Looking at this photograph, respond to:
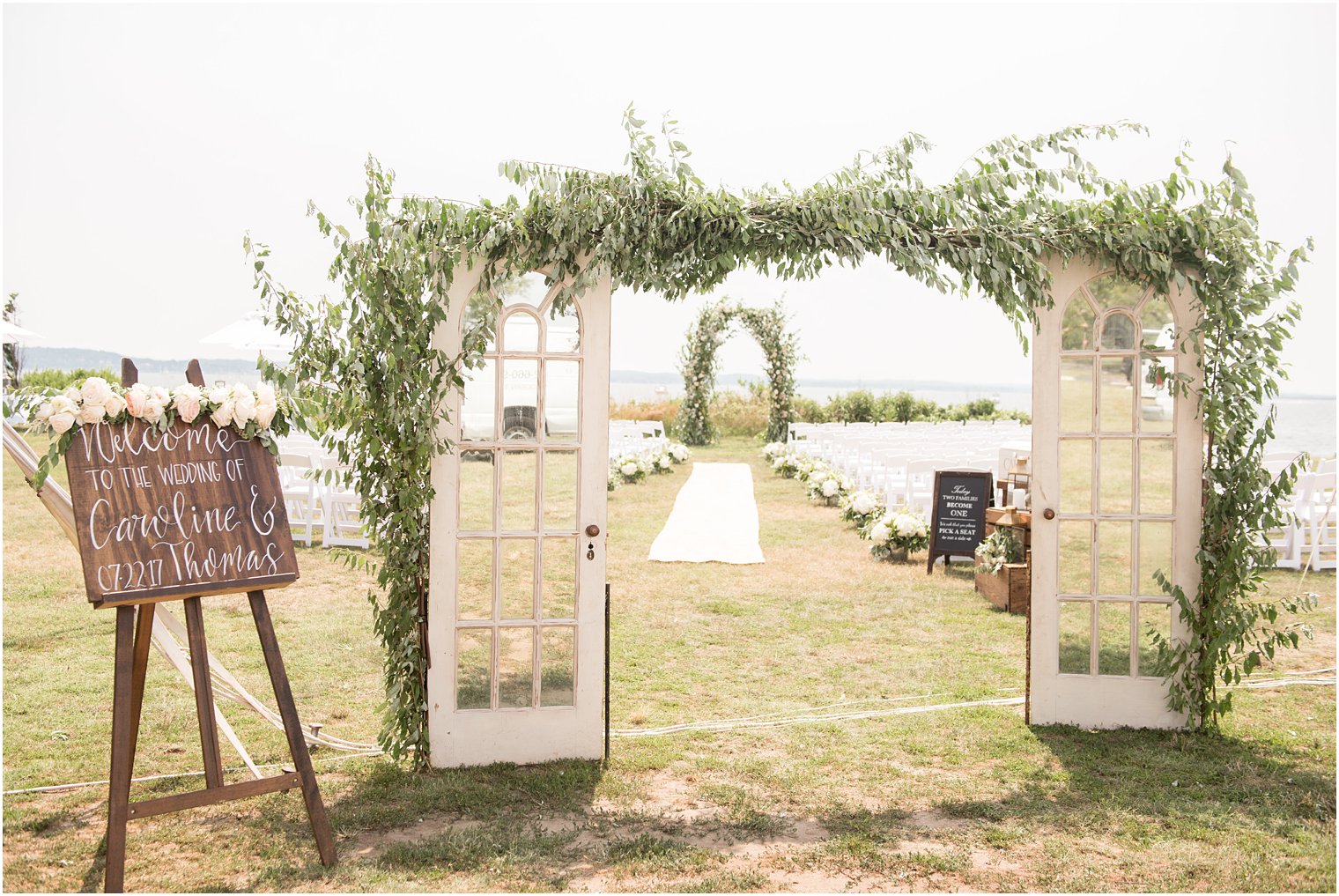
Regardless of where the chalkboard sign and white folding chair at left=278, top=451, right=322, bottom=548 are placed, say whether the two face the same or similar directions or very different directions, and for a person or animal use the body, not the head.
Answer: very different directions

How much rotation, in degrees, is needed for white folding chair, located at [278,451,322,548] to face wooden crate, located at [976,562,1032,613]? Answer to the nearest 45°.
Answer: approximately 90° to its right

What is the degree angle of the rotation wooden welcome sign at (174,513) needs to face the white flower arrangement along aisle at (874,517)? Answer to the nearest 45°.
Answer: approximately 135° to its left

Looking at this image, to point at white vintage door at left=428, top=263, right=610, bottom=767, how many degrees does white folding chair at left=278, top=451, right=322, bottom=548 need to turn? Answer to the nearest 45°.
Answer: approximately 135° to its right

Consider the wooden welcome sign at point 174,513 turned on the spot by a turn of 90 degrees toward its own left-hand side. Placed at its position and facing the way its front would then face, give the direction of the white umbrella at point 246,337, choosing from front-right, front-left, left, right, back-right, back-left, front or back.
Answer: left

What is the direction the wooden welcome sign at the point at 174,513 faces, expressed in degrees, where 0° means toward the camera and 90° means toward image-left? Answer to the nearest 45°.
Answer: approximately 0°

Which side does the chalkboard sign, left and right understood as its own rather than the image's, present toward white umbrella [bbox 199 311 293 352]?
right

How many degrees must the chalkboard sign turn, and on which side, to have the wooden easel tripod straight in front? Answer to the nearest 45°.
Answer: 0° — it already faces it

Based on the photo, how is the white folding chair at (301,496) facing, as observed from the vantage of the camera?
facing away from the viewer and to the right of the viewer

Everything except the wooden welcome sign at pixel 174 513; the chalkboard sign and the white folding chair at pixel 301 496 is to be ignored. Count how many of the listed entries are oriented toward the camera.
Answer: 2
